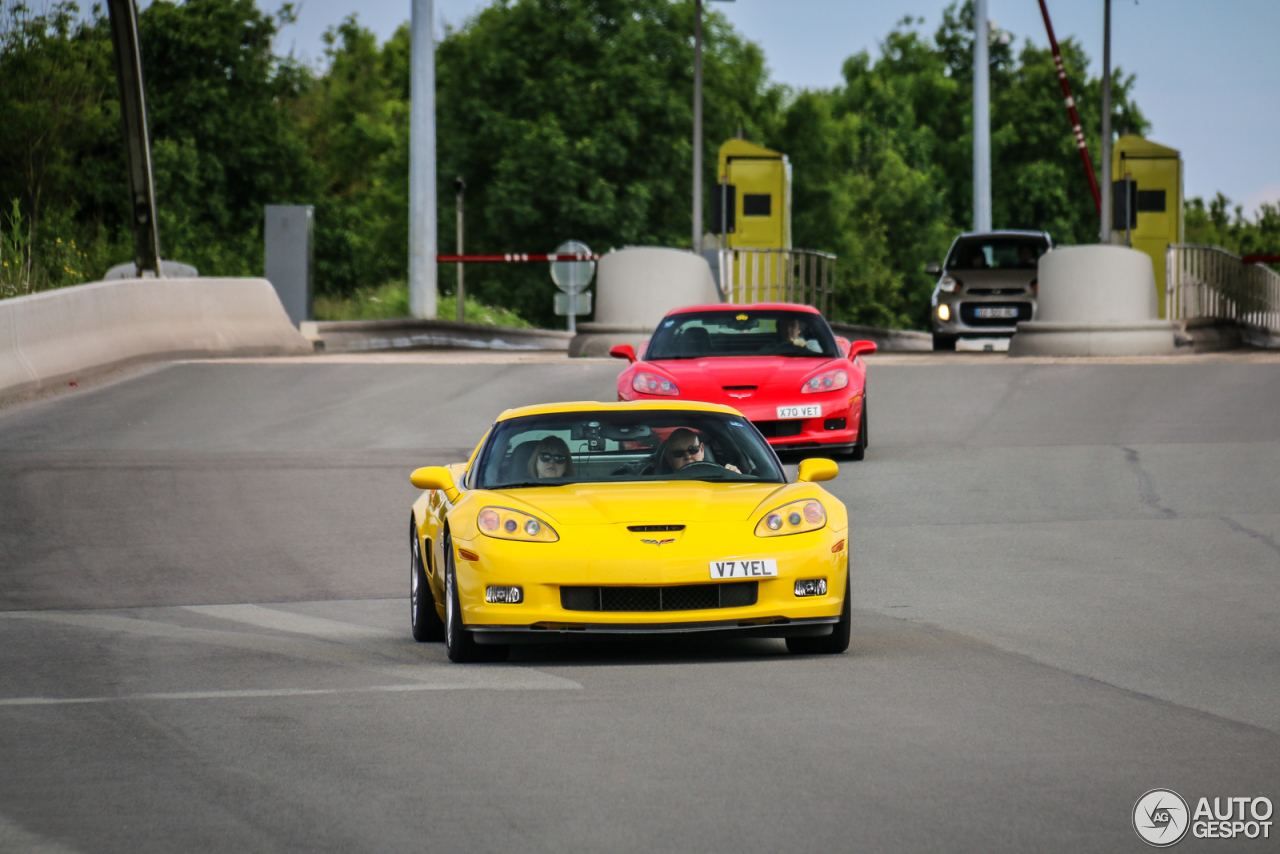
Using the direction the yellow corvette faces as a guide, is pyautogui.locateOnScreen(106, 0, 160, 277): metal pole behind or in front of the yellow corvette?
behind

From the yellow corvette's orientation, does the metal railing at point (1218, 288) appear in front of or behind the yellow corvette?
behind

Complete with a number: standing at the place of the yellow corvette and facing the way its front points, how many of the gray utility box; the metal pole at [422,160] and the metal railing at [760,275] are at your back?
3

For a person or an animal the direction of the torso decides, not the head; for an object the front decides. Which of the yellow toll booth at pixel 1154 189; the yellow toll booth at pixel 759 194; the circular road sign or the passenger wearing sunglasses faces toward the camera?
the passenger wearing sunglasses

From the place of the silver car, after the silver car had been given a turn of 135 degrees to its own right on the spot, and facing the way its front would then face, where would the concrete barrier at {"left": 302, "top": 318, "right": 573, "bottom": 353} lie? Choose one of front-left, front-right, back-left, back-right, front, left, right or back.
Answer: front-left

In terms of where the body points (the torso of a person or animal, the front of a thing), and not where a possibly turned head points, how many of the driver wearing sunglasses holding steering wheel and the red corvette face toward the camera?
2
